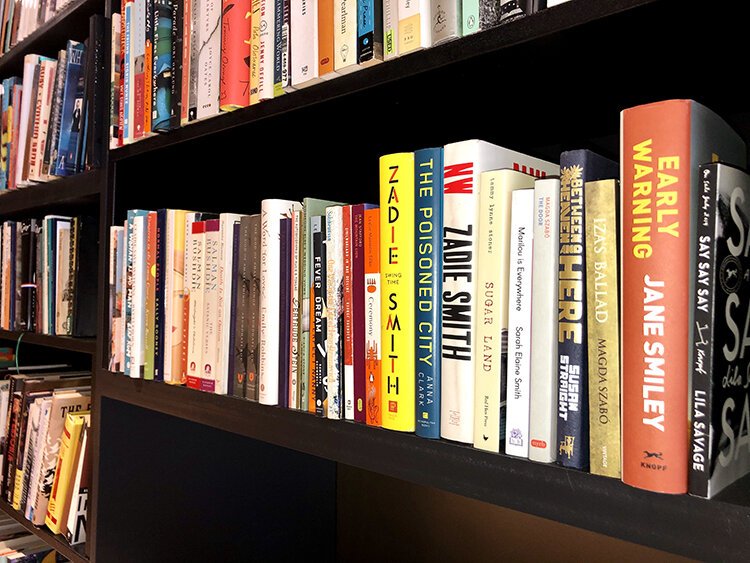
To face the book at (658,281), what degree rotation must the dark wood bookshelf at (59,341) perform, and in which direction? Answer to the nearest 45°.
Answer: approximately 45° to its left

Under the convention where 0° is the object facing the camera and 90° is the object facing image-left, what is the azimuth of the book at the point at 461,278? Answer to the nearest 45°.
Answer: approximately 315°

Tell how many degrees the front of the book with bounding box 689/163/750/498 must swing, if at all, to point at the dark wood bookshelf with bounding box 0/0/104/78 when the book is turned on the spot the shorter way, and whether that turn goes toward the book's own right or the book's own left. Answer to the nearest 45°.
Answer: approximately 135° to the book's own right
